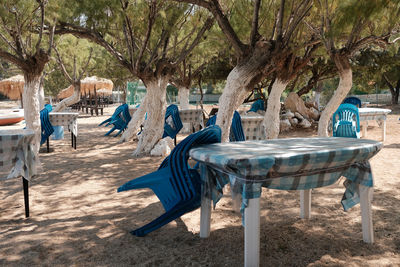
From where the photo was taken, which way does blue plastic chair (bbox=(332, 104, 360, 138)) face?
toward the camera

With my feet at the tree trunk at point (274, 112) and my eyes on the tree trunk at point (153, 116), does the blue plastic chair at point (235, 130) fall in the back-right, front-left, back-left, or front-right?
front-left

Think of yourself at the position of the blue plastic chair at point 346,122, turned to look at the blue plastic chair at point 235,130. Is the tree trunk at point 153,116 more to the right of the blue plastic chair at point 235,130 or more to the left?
right

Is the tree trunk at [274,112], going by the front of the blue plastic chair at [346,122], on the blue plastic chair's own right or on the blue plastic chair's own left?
on the blue plastic chair's own right

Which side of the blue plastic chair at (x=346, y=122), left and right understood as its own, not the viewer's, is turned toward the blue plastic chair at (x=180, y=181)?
front

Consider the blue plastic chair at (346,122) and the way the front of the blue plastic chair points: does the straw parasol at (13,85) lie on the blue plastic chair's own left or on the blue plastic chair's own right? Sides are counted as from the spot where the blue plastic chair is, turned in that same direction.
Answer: on the blue plastic chair's own right

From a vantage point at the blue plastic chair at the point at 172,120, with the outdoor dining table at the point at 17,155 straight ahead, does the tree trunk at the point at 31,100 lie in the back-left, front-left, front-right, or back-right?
front-right

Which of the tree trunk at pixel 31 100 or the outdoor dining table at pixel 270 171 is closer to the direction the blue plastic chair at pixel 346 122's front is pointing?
the outdoor dining table

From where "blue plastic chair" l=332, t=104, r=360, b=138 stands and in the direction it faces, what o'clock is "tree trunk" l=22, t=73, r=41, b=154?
The tree trunk is roughly at 2 o'clock from the blue plastic chair.

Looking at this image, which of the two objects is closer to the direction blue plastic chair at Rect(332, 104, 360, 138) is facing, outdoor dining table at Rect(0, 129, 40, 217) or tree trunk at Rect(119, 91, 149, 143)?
the outdoor dining table

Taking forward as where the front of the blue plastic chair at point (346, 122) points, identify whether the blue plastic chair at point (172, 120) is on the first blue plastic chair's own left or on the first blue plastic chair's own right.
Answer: on the first blue plastic chair's own right

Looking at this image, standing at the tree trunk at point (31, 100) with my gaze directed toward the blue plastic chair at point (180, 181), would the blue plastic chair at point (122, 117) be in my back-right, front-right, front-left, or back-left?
back-left

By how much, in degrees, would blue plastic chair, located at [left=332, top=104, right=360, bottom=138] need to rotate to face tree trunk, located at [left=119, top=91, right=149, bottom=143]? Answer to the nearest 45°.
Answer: approximately 90° to its right

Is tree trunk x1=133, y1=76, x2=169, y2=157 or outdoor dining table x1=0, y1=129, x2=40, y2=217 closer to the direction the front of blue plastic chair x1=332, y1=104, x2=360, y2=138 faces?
the outdoor dining table
